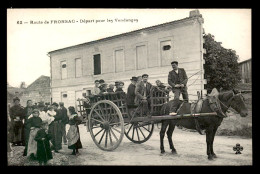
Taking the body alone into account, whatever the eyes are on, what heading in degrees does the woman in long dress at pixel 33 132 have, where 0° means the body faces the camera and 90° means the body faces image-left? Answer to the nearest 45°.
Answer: approximately 0°

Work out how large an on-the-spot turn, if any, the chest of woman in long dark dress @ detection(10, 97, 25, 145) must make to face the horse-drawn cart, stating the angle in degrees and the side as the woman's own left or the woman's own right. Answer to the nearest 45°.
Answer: approximately 45° to the woman's own left

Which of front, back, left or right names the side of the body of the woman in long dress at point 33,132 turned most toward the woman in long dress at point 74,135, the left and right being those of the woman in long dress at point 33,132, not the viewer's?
left

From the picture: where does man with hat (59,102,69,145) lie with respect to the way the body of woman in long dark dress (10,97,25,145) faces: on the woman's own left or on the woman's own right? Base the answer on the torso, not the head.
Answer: on the woman's own left

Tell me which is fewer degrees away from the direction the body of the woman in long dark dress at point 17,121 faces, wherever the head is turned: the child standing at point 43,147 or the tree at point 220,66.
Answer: the child standing
